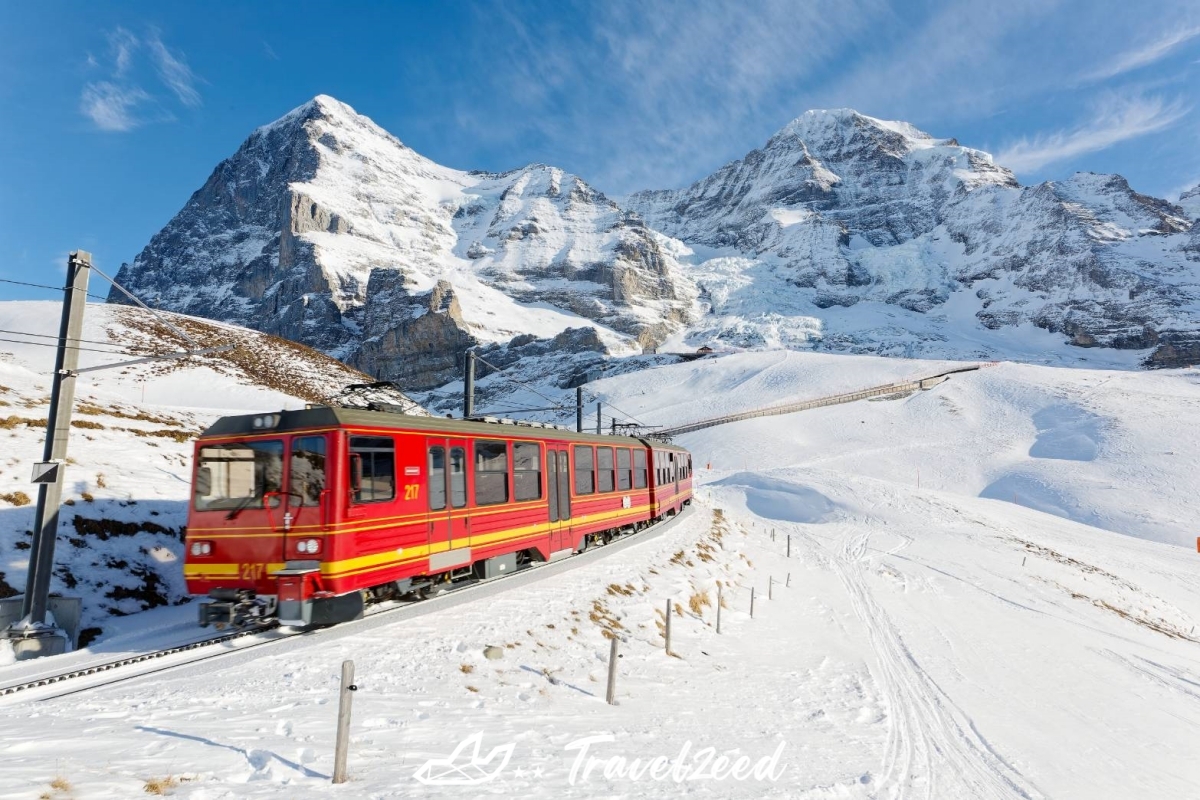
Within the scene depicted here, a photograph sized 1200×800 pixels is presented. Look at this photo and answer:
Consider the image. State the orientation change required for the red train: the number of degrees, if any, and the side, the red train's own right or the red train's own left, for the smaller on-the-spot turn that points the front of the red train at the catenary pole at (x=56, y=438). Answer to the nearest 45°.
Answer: approximately 45° to the red train's own right

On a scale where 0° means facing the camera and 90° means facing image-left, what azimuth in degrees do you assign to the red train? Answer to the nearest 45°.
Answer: approximately 45°

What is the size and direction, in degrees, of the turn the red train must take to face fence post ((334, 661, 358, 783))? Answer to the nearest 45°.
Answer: approximately 45° to its left
